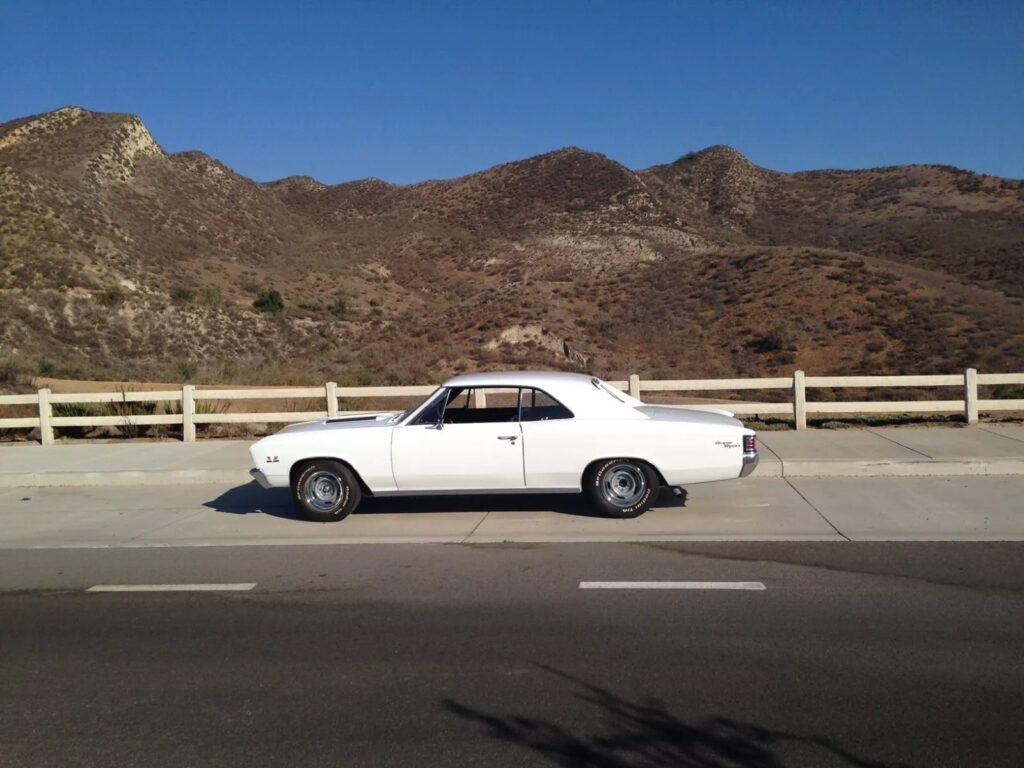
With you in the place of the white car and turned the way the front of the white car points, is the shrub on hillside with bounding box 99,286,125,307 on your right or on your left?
on your right

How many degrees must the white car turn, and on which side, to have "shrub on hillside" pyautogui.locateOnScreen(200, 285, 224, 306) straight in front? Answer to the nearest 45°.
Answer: approximately 90° to its right

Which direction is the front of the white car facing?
to the viewer's left

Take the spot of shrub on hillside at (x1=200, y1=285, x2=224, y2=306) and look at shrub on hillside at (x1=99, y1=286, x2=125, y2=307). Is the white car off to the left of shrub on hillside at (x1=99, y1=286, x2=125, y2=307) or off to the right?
left

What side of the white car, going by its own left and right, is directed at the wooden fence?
right
